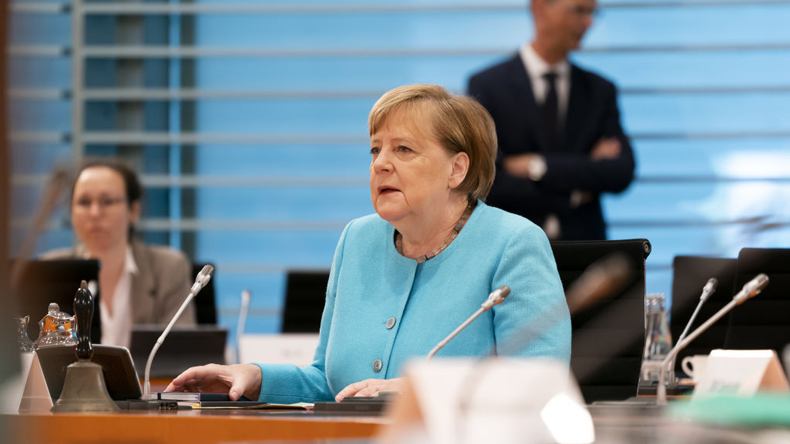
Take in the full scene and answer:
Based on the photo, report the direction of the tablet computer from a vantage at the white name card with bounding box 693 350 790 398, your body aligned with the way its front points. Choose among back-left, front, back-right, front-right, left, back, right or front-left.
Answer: front-right

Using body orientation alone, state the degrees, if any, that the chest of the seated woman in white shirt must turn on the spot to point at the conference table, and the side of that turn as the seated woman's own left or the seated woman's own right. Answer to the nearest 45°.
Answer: approximately 45° to the seated woman's own left

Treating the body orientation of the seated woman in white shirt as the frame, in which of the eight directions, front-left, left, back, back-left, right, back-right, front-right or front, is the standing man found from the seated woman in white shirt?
back-left

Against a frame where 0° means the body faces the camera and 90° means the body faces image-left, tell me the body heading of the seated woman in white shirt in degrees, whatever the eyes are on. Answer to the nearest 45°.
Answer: approximately 45°

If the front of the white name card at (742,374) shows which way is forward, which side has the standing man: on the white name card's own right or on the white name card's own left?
on the white name card's own right

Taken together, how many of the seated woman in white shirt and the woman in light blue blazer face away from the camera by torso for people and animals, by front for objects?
0

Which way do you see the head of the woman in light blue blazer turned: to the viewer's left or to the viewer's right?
to the viewer's left

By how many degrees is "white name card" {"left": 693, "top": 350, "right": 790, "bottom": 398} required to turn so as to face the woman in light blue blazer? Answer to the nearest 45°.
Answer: approximately 90° to its right

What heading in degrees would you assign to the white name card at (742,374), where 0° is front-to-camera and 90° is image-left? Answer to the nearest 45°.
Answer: approximately 45°

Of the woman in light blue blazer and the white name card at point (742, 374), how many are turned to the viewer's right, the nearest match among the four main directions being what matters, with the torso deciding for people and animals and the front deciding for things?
0
